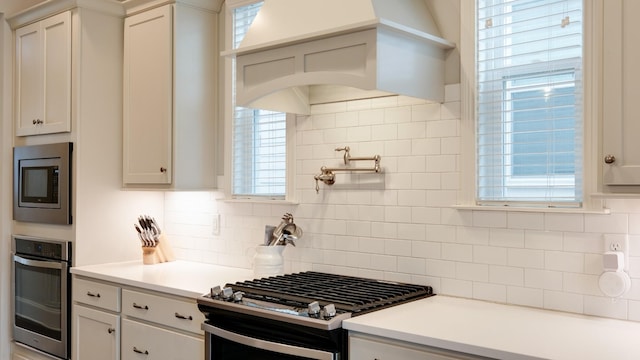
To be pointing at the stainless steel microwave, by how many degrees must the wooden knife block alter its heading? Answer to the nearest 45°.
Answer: approximately 45° to its right

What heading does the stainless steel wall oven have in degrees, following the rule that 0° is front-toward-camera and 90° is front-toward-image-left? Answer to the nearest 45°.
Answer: approximately 45°

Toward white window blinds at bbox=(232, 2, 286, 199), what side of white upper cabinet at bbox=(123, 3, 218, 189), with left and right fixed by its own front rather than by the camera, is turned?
left

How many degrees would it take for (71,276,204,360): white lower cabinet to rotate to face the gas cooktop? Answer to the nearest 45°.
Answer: approximately 90° to its left

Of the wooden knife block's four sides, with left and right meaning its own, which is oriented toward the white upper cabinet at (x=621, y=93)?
left

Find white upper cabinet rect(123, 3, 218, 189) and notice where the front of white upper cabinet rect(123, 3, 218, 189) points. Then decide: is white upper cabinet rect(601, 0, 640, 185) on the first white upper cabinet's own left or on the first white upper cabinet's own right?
on the first white upper cabinet's own left
